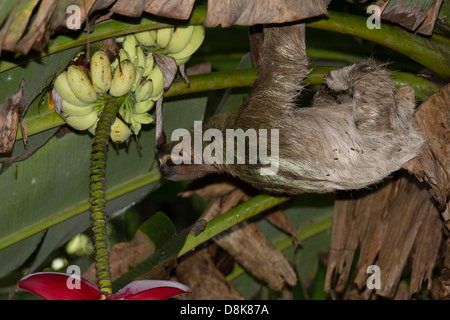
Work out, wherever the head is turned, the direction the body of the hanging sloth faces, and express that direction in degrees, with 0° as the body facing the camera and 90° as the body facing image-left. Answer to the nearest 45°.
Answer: approximately 90°

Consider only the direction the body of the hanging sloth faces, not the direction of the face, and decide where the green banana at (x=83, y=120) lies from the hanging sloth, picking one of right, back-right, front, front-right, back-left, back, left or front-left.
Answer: front

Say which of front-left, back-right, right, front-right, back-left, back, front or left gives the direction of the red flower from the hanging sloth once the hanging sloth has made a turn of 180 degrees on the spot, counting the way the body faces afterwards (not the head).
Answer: back-right

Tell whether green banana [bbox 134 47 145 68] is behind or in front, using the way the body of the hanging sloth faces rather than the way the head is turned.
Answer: in front

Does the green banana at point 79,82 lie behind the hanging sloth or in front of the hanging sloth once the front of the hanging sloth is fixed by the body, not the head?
in front
